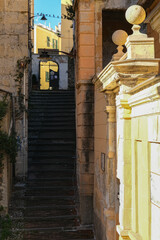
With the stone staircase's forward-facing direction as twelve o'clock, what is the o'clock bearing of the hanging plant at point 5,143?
The hanging plant is roughly at 1 o'clock from the stone staircase.

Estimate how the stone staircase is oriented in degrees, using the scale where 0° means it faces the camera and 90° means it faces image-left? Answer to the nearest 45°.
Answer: approximately 0°

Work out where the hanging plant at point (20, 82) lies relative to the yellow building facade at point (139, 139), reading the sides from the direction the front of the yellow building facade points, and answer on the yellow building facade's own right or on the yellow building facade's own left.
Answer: on the yellow building facade's own right

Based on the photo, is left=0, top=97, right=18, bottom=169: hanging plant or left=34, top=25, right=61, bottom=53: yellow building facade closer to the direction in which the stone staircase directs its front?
the hanging plant

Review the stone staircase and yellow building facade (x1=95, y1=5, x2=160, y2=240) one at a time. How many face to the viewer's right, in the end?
0

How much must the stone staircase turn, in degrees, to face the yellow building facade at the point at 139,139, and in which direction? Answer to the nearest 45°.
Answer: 0° — it already faces it

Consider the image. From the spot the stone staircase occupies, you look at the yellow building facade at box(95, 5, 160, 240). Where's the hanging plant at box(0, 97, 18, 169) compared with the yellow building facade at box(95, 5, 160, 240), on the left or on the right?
right

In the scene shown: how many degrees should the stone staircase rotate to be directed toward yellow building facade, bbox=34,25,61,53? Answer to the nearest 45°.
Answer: approximately 180°

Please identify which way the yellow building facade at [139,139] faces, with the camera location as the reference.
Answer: facing the viewer and to the left of the viewer

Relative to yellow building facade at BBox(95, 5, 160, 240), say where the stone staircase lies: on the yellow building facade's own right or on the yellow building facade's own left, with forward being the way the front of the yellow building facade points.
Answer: on the yellow building facade's own right

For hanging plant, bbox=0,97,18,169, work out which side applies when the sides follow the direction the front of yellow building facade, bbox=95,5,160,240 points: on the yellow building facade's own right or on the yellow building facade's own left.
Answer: on the yellow building facade's own right
